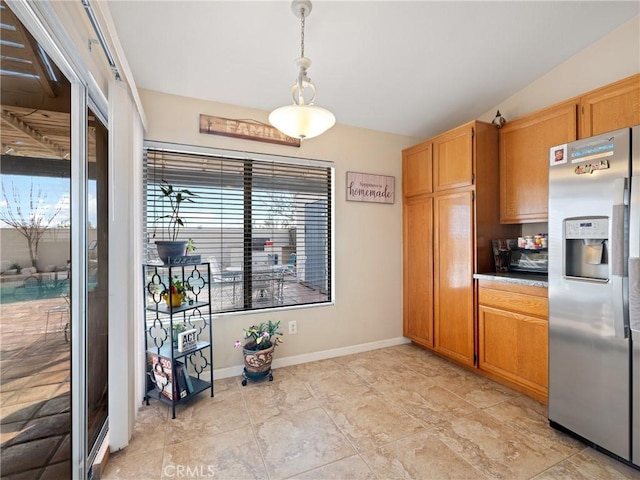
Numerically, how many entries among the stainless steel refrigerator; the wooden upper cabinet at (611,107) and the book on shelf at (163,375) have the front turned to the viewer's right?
0

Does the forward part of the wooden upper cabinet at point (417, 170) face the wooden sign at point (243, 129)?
yes

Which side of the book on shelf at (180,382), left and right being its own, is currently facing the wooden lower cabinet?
left

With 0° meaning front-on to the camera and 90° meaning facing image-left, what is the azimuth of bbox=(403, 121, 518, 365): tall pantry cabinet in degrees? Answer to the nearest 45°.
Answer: approximately 45°

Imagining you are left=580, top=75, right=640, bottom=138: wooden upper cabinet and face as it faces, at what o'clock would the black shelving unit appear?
The black shelving unit is roughly at 12 o'clock from the wooden upper cabinet.

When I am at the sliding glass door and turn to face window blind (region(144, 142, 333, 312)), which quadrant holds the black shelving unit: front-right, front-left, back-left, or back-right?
front-left

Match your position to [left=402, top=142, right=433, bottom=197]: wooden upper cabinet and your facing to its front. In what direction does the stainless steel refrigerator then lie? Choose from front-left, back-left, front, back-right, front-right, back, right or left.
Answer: left

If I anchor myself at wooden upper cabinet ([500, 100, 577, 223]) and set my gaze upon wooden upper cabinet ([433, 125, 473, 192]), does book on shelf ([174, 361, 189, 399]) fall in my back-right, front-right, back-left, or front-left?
front-left

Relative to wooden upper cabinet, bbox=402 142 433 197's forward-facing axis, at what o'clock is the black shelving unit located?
The black shelving unit is roughly at 12 o'clock from the wooden upper cabinet.

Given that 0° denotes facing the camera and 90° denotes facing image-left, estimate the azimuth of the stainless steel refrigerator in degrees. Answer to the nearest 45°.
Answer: approximately 45°

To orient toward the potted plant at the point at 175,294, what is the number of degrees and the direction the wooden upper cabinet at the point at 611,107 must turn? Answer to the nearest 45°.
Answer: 0° — it already faces it

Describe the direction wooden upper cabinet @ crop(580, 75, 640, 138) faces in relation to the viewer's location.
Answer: facing the viewer and to the left of the viewer

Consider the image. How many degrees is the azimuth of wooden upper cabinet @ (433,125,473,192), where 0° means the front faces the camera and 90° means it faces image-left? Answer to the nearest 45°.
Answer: approximately 45°
